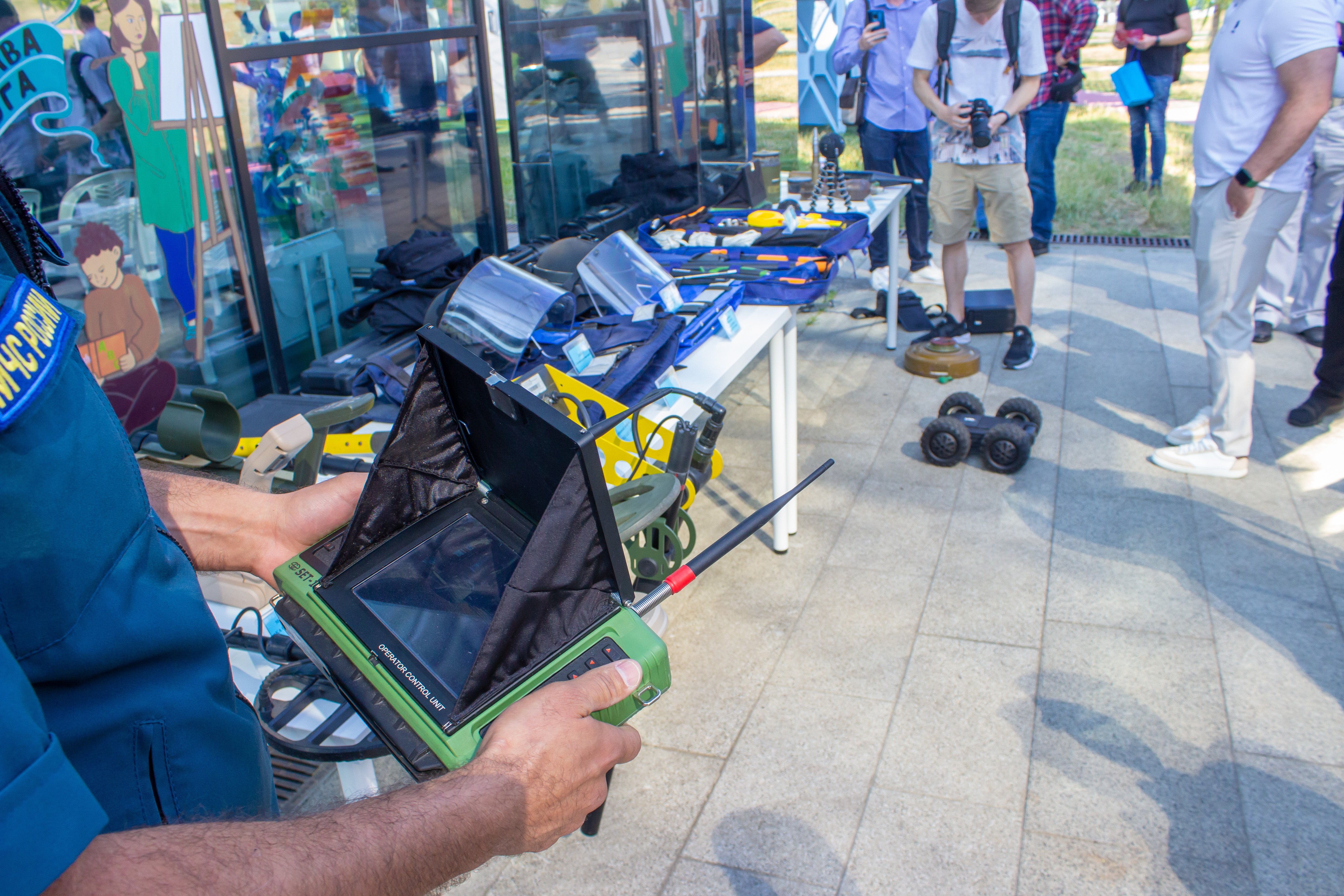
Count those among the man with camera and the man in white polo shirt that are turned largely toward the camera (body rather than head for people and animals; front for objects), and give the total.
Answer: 1

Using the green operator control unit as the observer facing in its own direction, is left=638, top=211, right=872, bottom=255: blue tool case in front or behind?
behind

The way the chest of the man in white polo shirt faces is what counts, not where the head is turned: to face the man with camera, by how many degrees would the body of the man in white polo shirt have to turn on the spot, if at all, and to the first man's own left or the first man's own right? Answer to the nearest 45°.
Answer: approximately 45° to the first man's own right

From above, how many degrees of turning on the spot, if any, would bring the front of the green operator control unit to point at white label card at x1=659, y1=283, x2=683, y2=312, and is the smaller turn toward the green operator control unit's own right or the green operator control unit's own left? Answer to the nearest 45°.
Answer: approximately 135° to the green operator control unit's own right

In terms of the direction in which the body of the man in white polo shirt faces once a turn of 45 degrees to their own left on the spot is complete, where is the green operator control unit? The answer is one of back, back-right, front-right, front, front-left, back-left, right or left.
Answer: front-left

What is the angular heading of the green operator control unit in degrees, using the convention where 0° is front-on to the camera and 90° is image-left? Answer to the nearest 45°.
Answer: approximately 45°

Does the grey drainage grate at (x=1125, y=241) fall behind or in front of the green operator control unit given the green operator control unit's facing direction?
behind

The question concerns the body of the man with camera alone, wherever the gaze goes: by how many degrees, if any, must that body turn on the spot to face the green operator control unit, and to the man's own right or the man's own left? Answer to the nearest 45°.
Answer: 0° — they already face it

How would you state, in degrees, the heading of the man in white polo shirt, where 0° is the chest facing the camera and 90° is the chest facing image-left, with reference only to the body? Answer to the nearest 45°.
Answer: approximately 90°

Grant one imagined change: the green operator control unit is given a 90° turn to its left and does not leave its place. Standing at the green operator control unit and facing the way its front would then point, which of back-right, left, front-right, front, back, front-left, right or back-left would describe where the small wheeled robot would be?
left
